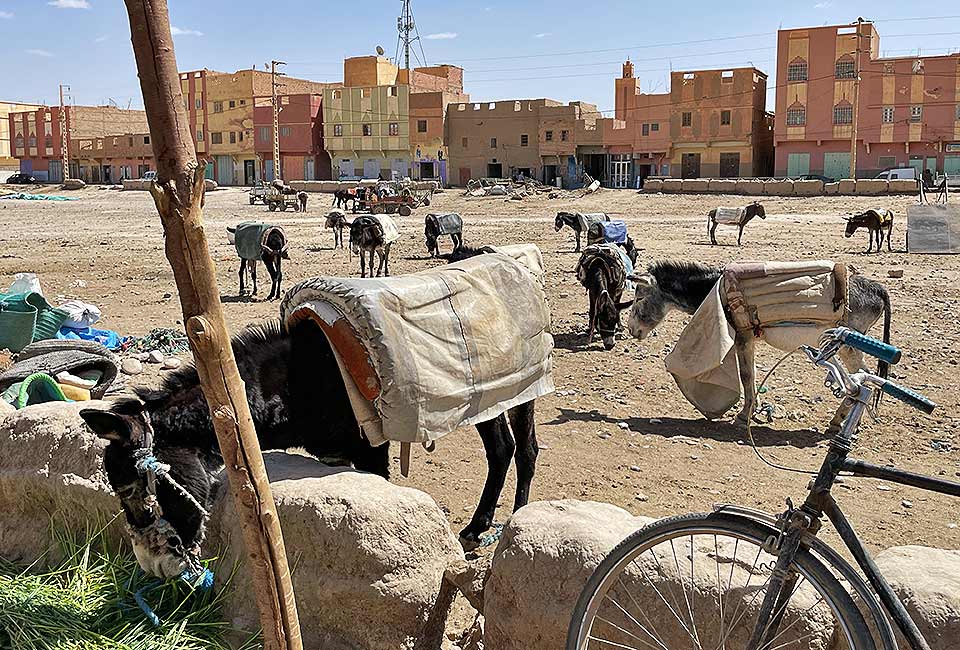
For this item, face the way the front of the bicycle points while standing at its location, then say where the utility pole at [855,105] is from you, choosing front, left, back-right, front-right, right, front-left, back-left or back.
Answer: right

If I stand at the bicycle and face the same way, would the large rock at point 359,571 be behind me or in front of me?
in front

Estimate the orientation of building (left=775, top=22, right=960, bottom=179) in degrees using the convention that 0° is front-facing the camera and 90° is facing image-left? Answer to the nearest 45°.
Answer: approximately 0°

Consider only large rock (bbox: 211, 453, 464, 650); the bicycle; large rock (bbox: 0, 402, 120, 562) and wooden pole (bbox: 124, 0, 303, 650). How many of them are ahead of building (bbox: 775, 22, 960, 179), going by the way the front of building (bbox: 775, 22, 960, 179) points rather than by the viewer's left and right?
4

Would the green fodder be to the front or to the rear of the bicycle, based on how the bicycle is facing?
to the front

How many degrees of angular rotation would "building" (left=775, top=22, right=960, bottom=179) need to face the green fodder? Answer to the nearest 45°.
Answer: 0° — it already faces it

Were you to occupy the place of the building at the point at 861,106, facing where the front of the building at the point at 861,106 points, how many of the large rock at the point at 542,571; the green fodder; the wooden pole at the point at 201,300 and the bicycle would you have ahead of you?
4

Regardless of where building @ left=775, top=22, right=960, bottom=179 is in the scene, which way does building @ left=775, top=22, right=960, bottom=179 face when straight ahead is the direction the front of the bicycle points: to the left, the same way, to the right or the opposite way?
to the left

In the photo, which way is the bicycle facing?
to the viewer's left

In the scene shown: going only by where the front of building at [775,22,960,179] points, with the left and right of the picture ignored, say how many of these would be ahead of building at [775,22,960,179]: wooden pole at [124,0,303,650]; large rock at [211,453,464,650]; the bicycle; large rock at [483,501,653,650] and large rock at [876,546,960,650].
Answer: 5

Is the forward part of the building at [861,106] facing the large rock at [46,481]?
yes

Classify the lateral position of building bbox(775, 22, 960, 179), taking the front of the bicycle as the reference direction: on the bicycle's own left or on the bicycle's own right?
on the bicycle's own right

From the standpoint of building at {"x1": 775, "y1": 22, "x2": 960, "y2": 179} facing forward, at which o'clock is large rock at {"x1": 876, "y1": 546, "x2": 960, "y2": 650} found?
The large rock is roughly at 12 o'clock from the building.
